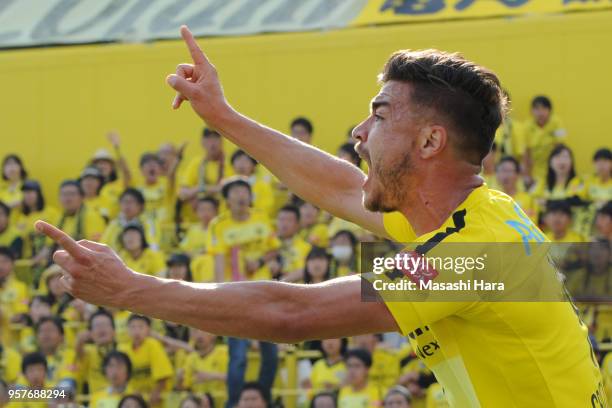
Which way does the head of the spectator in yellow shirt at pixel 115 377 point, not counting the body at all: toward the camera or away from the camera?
toward the camera

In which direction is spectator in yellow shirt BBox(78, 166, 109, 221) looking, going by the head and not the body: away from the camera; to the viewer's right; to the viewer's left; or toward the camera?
toward the camera

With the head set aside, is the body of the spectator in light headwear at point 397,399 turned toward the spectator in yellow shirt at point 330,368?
no

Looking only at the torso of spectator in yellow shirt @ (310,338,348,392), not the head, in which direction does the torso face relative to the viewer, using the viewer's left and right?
facing the viewer

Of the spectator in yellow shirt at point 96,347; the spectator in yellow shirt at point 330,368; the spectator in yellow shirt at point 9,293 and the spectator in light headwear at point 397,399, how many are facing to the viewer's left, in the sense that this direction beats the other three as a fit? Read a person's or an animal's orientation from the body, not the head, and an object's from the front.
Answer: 0

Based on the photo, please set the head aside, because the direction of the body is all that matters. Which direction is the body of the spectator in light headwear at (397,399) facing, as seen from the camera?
toward the camera

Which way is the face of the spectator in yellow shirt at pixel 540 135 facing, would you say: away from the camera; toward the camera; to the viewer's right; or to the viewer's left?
toward the camera

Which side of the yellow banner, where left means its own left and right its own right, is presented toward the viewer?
front

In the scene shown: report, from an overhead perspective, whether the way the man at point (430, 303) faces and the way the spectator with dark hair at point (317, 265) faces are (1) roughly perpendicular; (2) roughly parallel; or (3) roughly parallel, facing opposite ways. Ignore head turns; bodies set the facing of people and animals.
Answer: roughly perpendicular

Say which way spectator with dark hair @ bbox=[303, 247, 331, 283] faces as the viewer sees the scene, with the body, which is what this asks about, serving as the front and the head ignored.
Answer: toward the camera

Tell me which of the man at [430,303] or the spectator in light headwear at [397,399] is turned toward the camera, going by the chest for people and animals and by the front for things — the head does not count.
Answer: the spectator in light headwear

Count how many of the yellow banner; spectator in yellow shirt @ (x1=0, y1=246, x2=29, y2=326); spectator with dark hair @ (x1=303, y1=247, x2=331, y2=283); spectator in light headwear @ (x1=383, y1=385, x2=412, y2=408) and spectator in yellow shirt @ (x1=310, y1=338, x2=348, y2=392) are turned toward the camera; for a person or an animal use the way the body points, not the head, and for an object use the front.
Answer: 5

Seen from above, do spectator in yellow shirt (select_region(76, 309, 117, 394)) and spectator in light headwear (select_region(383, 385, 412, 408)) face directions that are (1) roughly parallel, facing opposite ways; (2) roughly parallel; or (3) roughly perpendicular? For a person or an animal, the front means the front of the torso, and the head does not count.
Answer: roughly parallel

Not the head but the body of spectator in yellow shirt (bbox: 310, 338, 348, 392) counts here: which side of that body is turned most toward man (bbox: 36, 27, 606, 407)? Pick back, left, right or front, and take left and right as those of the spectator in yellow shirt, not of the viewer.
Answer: front

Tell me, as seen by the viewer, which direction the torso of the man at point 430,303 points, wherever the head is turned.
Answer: to the viewer's left

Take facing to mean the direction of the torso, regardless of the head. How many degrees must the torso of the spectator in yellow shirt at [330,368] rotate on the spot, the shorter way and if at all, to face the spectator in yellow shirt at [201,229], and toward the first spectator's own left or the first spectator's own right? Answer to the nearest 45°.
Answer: approximately 135° to the first spectator's own right
